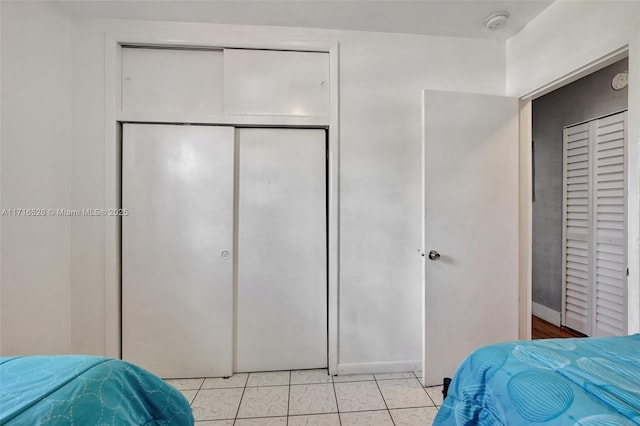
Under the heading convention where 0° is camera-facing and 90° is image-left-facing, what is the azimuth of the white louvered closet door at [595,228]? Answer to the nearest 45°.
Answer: approximately 45°

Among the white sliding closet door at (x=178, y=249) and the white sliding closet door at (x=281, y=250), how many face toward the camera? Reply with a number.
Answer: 2

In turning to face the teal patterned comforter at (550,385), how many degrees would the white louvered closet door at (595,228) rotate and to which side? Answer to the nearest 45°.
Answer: approximately 45° to its left

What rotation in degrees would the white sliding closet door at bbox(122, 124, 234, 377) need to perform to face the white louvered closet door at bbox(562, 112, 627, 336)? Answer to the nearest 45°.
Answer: approximately 90° to its left

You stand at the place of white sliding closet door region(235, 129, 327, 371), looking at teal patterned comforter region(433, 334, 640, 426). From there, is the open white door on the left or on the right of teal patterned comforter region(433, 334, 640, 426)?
left

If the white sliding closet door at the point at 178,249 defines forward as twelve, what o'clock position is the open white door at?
The open white door is roughly at 10 o'clock from the white sliding closet door.
